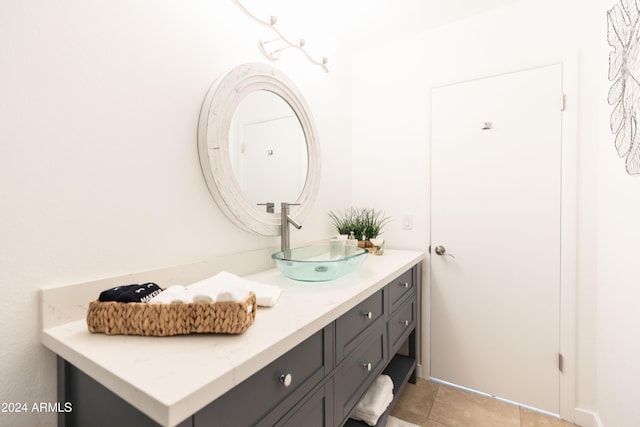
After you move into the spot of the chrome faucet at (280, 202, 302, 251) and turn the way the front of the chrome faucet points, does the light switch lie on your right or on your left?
on your left

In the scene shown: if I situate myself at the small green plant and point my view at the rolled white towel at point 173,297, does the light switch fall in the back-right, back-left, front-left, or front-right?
back-left

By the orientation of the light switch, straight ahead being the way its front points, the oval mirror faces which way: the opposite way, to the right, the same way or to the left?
to the left

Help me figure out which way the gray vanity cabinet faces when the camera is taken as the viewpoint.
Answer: facing the viewer and to the right of the viewer

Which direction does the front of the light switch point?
toward the camera

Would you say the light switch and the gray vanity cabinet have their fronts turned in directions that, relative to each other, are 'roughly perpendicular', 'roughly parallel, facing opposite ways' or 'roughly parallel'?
roughly perpendicular
